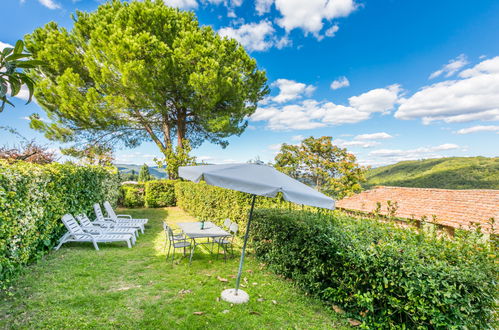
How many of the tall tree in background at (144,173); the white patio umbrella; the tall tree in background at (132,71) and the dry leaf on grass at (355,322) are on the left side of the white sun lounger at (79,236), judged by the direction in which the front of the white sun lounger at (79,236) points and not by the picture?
2

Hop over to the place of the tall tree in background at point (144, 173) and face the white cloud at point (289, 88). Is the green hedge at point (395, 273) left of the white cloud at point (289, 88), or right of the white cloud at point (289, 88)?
right
